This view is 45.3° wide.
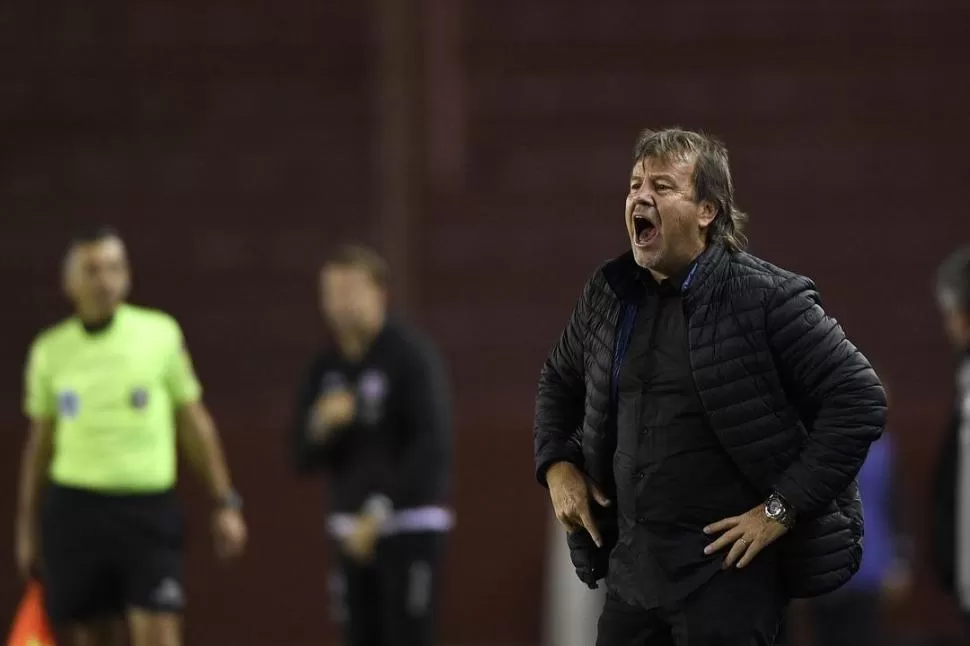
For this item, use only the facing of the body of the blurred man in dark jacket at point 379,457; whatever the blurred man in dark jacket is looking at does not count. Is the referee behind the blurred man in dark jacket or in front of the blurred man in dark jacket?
in front

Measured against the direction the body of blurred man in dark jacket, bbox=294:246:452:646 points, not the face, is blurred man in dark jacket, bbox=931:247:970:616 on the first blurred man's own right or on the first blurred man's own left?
on the first blurred man's own left

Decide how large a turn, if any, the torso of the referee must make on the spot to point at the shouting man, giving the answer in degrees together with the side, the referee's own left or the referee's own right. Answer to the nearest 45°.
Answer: approximately 45° to the referee's own left

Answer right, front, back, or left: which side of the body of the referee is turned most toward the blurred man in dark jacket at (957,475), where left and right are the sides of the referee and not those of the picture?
left

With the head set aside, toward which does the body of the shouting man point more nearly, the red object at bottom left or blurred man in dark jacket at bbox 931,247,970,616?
the red object at bottom left

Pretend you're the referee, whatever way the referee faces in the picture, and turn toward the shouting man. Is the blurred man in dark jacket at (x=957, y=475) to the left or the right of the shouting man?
left

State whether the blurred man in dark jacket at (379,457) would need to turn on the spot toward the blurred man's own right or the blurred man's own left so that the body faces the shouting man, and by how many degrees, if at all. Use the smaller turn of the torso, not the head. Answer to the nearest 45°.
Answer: approximately 45° to the blurred man's own left

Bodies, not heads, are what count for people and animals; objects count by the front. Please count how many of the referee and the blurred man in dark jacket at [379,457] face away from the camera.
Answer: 0

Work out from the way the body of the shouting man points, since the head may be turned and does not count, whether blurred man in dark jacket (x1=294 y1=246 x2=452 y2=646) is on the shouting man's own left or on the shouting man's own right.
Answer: on the shouting man's own right

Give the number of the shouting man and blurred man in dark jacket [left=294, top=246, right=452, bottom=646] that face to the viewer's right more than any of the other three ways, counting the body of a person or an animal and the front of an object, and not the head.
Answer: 0

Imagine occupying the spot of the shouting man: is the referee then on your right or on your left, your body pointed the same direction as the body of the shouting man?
on your right
